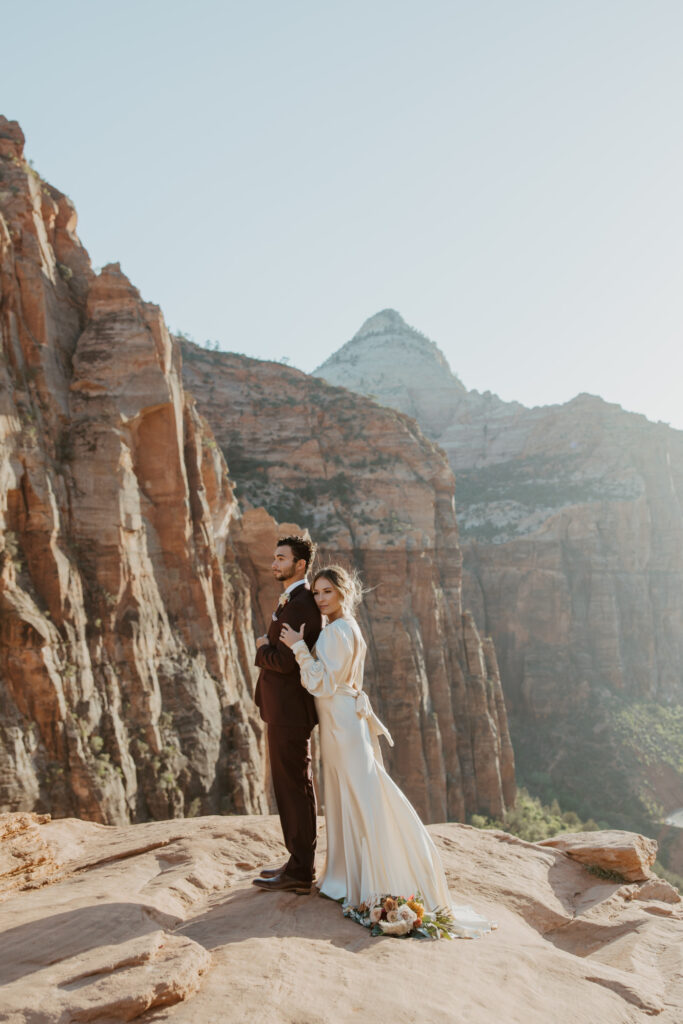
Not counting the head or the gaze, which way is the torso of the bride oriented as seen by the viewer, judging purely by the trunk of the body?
to the viewer's left

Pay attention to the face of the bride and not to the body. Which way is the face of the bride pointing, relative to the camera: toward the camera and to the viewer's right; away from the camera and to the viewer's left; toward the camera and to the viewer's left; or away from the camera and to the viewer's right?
toward the camera and to the viewer's left

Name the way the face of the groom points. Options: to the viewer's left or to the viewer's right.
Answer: to the viewer's left

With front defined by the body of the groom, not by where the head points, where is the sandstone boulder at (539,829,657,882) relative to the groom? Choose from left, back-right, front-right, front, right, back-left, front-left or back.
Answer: back-right

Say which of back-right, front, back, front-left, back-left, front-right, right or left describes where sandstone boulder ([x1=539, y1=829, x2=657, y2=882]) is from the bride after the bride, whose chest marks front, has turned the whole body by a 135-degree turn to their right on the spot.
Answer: front

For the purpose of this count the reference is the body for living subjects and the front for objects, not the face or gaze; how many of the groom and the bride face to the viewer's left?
2

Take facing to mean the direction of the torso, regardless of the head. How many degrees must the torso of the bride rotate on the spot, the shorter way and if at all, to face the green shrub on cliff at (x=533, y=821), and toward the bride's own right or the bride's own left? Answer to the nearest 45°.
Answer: approximately 90° to the bride's own right

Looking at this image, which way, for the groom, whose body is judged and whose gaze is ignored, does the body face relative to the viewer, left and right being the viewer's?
facing to the left of the viewer
